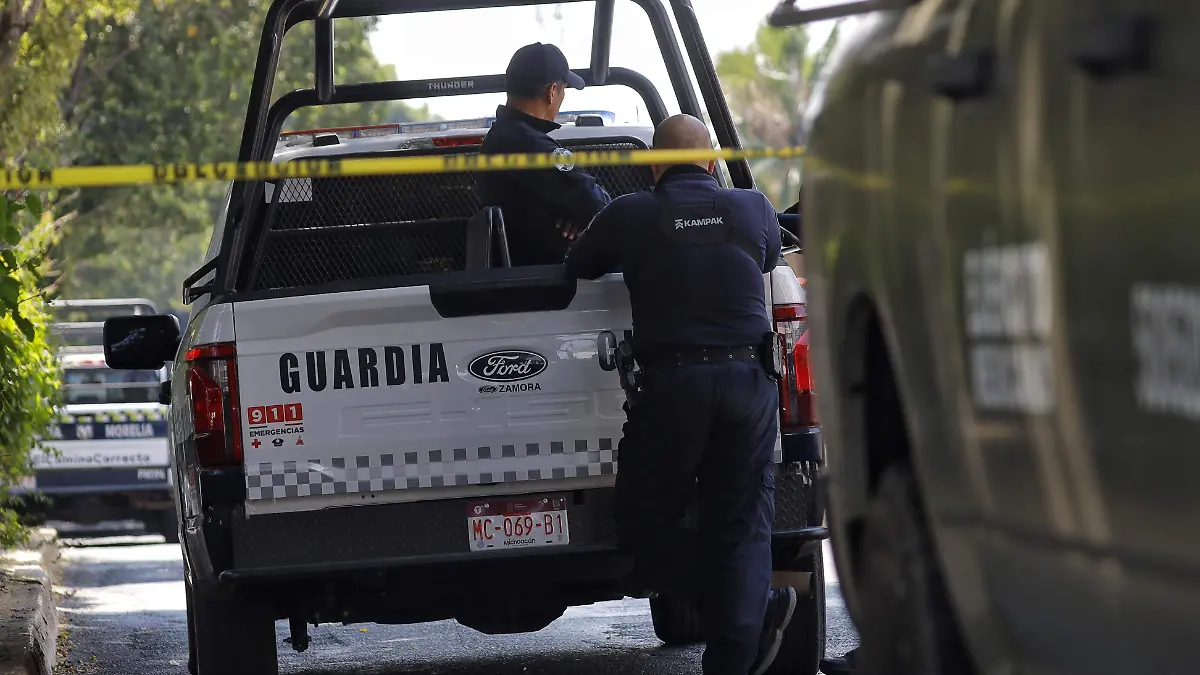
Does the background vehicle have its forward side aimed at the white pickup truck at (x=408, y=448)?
no

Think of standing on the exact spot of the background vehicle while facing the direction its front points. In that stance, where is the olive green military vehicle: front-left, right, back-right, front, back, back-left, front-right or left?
back

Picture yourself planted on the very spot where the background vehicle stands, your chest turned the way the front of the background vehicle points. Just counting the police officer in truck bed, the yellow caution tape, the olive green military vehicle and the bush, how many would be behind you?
4

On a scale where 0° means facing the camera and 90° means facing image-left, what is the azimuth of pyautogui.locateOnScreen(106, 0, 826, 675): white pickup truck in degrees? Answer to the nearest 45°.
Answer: approximately 180°

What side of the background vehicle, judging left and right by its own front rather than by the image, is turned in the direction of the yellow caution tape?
back

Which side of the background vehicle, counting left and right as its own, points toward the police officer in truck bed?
back

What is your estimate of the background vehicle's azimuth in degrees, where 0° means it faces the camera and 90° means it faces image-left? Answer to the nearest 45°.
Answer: approximately 180°

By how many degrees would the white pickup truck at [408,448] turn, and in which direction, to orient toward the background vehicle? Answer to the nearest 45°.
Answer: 0° — it already faces it

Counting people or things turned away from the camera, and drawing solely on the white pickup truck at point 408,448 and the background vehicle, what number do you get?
2

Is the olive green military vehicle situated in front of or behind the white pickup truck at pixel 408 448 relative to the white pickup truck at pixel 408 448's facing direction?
behind

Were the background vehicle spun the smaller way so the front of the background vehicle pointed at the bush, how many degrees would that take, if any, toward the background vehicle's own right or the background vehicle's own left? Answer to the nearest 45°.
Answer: approximately 180°

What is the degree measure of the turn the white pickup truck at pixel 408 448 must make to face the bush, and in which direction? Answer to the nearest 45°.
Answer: approximately 45° to its left

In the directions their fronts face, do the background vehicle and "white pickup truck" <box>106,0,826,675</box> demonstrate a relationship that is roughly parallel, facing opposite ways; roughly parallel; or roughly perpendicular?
roughly parallel
